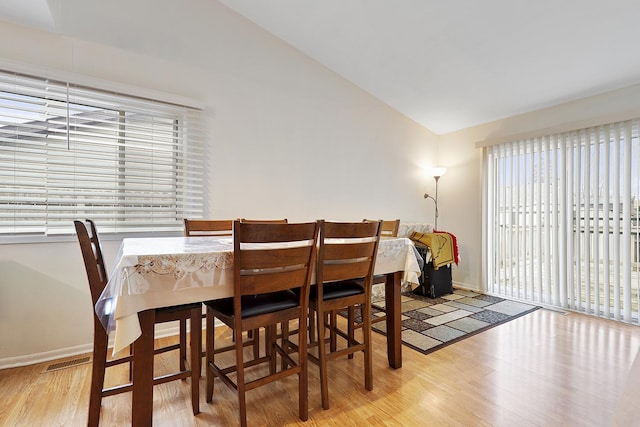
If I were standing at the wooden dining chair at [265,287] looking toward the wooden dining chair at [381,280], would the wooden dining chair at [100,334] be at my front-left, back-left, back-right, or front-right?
back-left

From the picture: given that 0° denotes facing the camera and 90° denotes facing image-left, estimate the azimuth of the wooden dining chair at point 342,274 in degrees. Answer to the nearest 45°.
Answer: approximately 135°

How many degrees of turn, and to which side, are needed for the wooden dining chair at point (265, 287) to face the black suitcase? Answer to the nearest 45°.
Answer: approximately 90° to its right

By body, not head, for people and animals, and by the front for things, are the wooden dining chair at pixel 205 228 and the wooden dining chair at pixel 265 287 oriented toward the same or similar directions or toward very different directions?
very different directions

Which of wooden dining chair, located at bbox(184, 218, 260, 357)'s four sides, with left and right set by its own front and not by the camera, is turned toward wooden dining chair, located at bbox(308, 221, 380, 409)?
front

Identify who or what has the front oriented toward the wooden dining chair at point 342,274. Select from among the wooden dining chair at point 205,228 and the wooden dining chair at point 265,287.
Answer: the wooden dining chair at point 205,228

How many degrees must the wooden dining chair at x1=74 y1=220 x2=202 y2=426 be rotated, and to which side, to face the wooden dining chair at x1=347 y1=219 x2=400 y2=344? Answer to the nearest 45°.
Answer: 0° — it already faces it

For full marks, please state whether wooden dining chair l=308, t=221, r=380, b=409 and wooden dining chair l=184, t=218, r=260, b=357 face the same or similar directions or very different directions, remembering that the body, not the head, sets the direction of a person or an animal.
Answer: very different directions

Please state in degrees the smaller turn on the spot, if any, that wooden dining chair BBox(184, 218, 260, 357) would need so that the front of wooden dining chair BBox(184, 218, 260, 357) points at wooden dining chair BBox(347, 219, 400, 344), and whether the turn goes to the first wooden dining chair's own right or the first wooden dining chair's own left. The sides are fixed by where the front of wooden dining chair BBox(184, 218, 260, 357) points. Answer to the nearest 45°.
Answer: approximately 45° to the first wooden dining chair's own left

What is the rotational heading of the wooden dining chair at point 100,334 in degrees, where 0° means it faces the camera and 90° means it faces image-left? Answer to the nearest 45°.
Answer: approximately 270°
